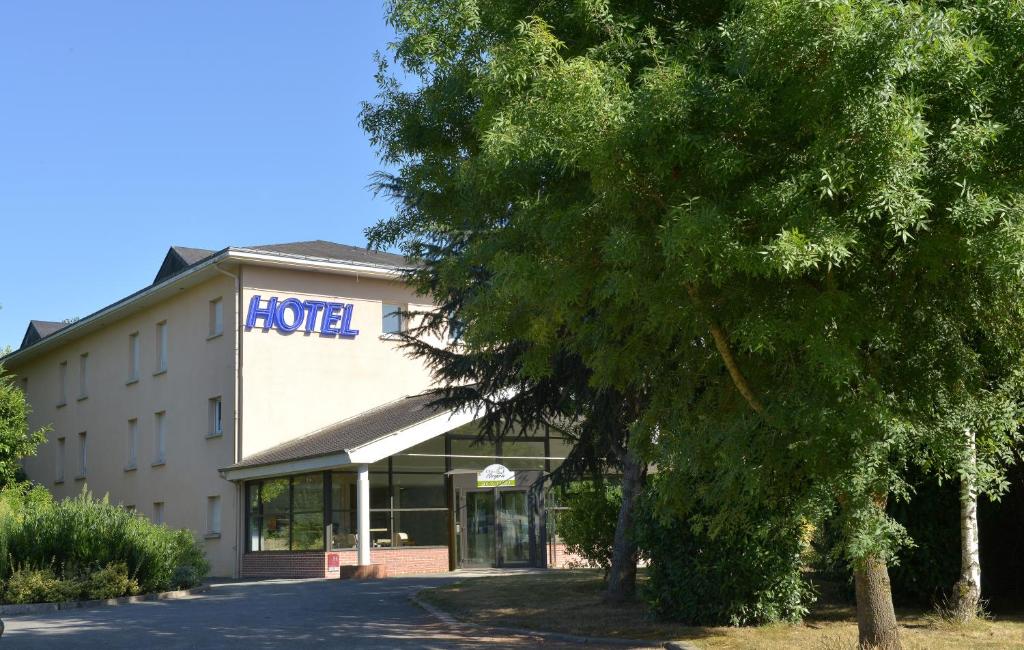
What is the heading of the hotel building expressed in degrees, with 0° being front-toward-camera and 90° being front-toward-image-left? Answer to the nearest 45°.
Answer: approximately 315°

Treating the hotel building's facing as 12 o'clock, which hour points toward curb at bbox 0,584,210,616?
The curb is roughly at 2 o'clock from the hotel building.

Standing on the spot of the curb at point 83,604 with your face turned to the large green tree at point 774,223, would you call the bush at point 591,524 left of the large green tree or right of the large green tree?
left
